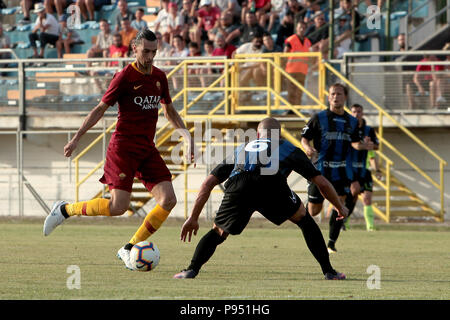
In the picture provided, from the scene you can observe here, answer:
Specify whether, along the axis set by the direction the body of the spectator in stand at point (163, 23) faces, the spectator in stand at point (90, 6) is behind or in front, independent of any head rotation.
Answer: behind

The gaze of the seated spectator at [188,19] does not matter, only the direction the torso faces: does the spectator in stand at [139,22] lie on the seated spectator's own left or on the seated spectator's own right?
on the seated spectator's own right

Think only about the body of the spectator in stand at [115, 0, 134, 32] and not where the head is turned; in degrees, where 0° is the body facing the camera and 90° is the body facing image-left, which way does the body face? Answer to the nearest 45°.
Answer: approximately 0°

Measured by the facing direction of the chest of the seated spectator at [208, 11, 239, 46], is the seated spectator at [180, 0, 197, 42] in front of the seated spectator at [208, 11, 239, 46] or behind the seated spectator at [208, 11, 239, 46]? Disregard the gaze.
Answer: behind

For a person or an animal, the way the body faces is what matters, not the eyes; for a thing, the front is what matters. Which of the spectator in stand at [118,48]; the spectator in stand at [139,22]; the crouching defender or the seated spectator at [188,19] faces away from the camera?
the crouching defender

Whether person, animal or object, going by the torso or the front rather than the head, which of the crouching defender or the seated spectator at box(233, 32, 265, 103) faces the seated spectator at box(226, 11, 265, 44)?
the crouching defender

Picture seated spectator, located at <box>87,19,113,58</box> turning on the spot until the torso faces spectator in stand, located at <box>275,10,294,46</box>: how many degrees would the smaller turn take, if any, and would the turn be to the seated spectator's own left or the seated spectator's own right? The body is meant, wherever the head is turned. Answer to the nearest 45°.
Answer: approximately 90° to the seated spectator's own left

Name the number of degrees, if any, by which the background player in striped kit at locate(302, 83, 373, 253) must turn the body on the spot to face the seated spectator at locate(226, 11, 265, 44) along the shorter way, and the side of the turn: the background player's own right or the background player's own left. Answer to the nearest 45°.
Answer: approximately 180°

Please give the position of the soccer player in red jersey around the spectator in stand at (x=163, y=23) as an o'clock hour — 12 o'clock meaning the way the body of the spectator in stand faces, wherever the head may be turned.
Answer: The soccer player in red jersey is roughly at 12 o'clock from the spectator in stand.

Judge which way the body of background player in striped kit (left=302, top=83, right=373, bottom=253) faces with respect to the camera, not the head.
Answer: toward the camera

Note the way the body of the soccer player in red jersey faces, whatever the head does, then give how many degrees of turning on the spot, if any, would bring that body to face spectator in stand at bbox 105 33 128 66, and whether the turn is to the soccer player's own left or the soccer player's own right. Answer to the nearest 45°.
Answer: approximately 135° to the soccer player's own left

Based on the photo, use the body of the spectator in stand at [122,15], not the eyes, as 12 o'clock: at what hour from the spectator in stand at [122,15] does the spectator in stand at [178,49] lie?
the spectator in stand at [178,49] is roughly at 11 o'clock from the spectator in stand at [122,15].

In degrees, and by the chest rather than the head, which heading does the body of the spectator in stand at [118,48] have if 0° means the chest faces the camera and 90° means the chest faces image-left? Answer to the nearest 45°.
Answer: approximately 0°

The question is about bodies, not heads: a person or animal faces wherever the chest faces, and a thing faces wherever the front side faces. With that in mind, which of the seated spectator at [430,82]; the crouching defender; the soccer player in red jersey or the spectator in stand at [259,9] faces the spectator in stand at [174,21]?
the crouching defender

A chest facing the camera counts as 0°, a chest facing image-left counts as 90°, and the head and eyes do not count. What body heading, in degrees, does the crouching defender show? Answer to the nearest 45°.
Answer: approximately 180°

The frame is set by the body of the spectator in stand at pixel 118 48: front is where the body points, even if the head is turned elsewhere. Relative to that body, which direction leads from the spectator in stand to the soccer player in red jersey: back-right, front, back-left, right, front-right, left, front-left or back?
front
